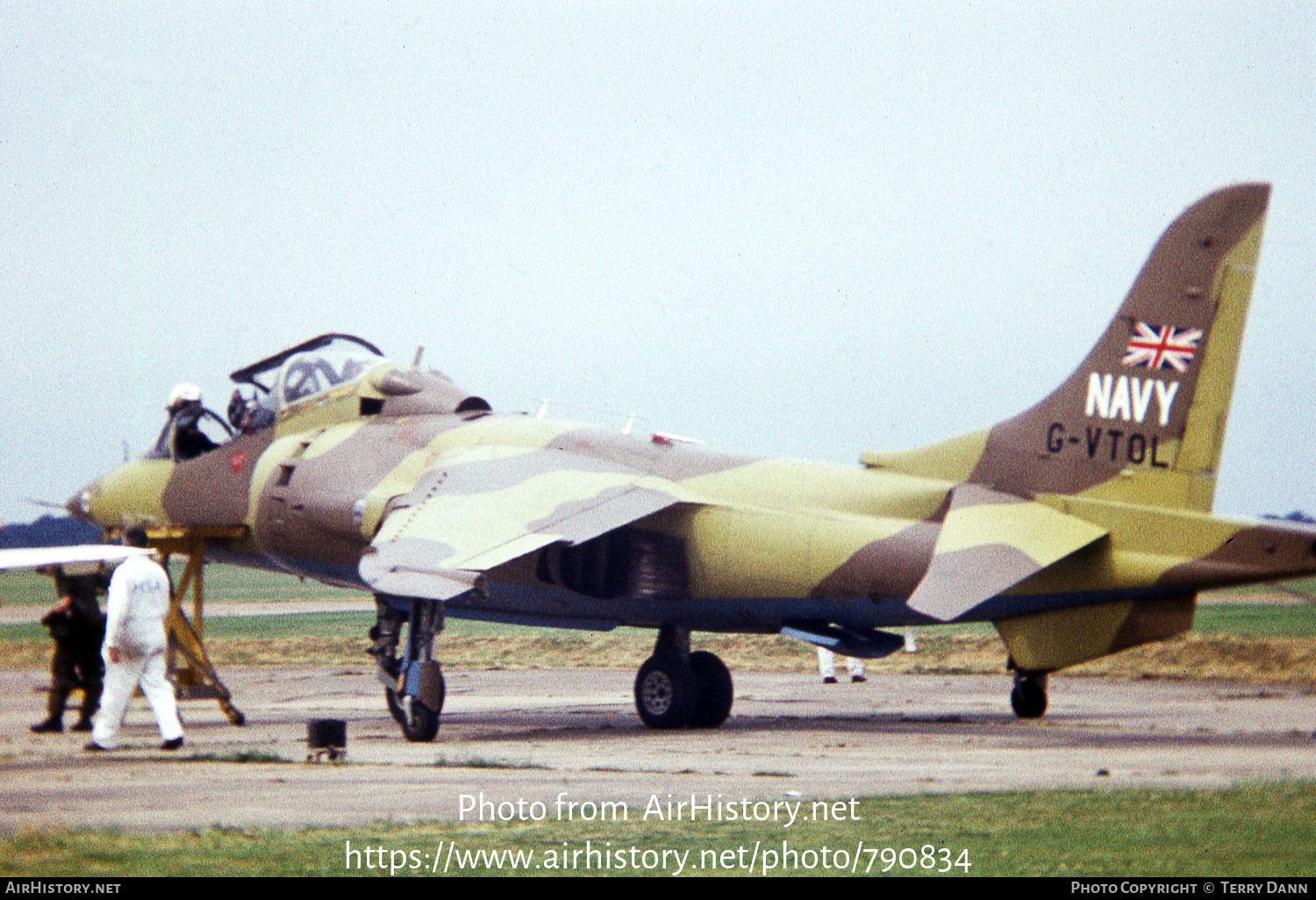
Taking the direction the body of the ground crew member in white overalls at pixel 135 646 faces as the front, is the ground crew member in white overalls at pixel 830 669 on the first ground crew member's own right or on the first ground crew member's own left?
on the first ground crew member's own right

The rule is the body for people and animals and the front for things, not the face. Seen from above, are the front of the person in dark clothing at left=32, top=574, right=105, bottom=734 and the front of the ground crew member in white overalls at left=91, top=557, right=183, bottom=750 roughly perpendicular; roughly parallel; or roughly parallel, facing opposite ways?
roughly perpendicular

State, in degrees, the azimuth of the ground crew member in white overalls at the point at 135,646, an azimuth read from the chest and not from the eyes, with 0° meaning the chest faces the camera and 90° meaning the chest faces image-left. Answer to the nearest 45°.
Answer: approximately 135°

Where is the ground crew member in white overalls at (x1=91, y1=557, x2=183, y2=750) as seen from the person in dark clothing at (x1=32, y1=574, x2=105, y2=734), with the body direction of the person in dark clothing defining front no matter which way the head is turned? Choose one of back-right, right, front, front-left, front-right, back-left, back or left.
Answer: front-left

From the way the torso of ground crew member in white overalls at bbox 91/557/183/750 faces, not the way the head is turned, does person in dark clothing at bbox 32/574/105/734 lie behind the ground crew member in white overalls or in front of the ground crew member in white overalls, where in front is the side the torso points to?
in front
